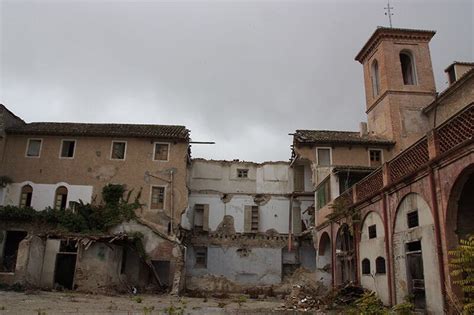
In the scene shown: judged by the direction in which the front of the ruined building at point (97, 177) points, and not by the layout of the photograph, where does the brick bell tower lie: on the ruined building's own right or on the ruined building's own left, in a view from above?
on the ruined building's own left

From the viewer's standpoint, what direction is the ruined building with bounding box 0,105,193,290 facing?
toward the camera

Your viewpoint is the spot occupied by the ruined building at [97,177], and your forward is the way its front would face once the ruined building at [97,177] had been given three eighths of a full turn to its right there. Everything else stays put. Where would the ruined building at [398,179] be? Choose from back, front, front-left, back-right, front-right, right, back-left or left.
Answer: back

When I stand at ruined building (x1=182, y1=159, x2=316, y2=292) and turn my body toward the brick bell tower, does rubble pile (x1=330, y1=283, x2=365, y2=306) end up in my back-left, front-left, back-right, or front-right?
front-right

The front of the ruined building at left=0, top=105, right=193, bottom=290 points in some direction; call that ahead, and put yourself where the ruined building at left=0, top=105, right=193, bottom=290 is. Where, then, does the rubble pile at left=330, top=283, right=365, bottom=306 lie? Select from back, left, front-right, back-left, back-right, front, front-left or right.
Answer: front-left

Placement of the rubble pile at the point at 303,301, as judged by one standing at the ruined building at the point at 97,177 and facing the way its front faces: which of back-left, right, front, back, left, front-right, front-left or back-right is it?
front-left

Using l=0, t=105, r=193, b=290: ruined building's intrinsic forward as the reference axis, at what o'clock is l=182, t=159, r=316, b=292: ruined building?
l=182, t=159, r=316, b=292: ruined building is roughly at 9 o'clock from l=0, t=105, r=193, b=290: ruined building.

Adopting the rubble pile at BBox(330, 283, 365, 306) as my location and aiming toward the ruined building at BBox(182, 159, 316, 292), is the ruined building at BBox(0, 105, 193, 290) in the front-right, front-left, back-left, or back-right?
front-left
